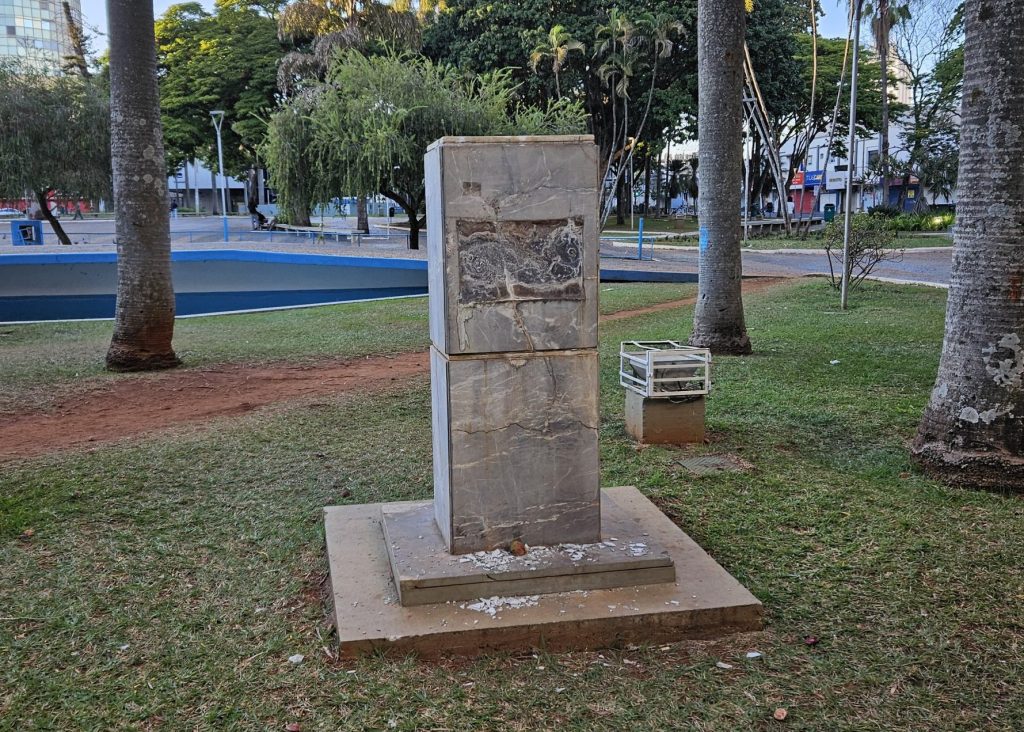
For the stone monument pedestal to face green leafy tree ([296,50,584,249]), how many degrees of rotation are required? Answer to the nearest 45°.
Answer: approximately 180°

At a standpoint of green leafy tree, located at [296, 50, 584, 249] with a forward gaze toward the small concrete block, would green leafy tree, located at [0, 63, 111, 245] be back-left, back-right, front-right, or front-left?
back-right

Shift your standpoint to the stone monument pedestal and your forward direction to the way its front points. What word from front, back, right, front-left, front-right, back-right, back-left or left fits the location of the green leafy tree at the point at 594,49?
back

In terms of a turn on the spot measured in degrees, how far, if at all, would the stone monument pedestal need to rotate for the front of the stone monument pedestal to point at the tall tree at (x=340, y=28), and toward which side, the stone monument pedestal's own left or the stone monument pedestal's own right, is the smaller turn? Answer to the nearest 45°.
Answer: approximately 180°

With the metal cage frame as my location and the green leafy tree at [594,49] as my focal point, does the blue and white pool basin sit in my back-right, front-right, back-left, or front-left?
front-left

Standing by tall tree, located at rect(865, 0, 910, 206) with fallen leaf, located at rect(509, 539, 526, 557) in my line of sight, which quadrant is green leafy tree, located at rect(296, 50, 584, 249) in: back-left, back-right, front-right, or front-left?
front-right

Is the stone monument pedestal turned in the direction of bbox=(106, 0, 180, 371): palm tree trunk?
no

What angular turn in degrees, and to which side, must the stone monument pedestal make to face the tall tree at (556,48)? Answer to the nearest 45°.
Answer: approximately 180°

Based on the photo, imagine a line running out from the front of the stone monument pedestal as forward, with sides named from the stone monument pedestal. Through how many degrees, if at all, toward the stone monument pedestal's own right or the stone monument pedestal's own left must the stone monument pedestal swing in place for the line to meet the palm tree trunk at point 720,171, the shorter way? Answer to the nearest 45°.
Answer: approximately 180°

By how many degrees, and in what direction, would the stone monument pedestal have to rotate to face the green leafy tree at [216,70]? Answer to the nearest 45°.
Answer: approximately 180°

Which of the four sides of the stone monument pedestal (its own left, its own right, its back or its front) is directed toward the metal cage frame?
back

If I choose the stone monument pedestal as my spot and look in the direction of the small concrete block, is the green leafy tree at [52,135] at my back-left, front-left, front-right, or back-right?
front-left

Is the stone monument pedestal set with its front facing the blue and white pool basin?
no

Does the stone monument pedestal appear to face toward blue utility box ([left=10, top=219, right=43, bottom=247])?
no

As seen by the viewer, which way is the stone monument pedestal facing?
toward the camera
